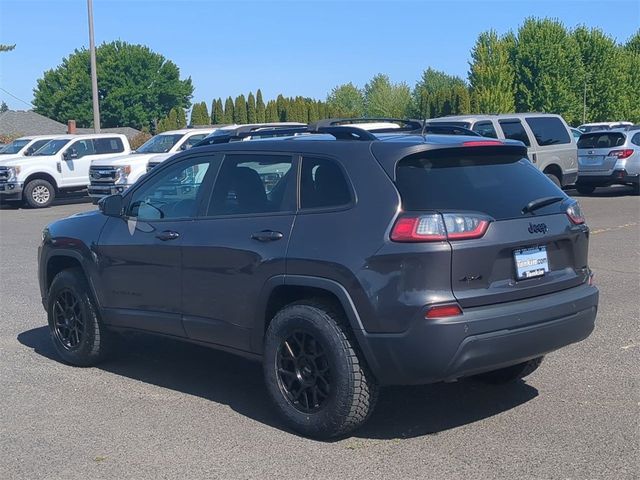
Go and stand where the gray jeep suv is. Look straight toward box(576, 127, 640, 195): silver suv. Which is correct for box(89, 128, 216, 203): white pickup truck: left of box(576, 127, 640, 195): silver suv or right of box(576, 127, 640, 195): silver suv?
left

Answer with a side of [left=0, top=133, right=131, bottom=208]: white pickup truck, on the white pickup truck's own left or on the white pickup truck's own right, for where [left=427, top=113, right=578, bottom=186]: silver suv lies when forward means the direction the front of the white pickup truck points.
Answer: on the white pickup truck's own left

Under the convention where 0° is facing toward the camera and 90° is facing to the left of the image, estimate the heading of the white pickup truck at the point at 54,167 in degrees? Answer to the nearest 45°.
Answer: approximately 45°

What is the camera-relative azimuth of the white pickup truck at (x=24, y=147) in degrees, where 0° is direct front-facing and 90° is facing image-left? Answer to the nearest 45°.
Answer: approximately 45°

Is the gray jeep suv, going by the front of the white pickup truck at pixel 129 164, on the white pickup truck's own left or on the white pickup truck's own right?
on the white pickup truck's own left

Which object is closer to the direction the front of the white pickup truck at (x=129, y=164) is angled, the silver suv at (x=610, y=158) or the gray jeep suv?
the gray jeep suv

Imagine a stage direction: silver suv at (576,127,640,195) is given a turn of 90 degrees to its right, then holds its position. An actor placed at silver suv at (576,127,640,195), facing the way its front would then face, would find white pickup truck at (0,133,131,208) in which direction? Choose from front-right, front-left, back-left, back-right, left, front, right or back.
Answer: back-right

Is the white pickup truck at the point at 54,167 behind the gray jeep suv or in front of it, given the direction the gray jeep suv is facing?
in front

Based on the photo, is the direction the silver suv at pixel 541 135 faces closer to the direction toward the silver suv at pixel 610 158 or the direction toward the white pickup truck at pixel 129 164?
the white pickup truck

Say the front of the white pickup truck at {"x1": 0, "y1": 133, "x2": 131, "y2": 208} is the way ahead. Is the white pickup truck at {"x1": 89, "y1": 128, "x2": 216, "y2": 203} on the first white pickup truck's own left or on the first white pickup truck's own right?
on the first white pickup truck's own left

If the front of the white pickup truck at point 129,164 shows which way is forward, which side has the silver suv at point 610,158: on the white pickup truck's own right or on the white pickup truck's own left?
on the white pickup truck's own left

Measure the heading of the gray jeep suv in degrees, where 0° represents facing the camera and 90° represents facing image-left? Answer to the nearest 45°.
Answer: approximately 135°

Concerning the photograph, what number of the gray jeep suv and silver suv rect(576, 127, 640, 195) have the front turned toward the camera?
0

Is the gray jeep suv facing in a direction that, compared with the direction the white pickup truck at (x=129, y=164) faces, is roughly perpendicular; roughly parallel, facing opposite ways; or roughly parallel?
roughly perpendicular

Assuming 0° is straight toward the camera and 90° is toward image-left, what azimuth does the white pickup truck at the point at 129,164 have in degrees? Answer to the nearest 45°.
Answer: approximately 45°
